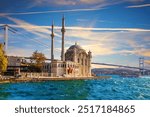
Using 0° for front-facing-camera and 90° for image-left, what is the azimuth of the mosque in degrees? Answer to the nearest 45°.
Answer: approximately 45°

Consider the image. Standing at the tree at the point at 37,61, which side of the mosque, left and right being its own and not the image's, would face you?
front
